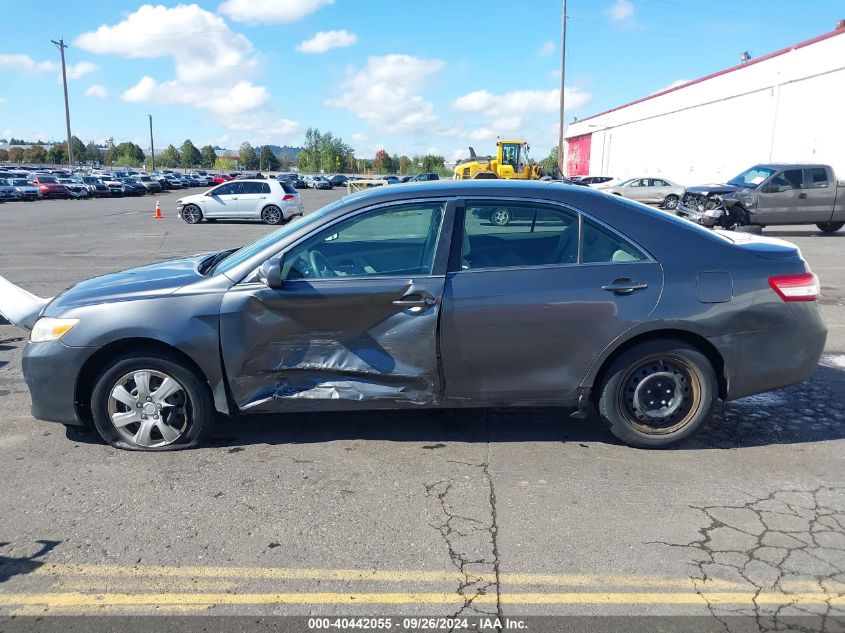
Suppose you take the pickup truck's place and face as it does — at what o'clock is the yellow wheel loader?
The yellow wheel loader is roughly at 3 o'clock from the pickup truck.

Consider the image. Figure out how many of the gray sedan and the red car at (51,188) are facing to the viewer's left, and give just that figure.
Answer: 1

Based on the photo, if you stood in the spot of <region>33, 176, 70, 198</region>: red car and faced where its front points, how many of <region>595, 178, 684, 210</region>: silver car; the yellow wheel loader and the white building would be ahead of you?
3

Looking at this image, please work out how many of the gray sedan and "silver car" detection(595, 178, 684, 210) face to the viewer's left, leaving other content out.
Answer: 2

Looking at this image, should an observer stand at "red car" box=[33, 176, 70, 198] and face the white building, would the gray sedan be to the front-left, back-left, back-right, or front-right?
front-right

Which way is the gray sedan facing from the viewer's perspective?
to the viewer's left

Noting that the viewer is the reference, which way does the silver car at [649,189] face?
facing to the left of the viewer

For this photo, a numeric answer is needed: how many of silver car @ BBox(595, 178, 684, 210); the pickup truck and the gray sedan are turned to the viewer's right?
0

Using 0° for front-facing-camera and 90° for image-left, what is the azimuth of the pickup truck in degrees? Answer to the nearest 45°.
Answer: approximately 45°

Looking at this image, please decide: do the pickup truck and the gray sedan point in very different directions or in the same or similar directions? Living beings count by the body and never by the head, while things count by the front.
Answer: same or similar directions
